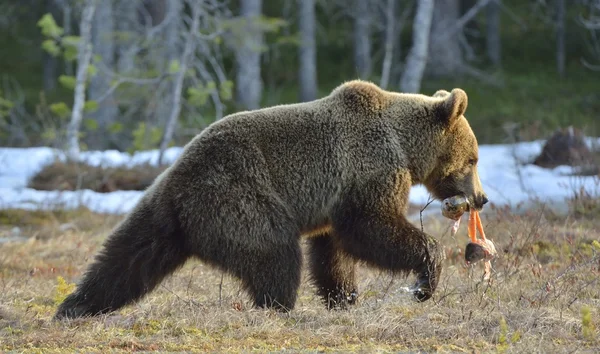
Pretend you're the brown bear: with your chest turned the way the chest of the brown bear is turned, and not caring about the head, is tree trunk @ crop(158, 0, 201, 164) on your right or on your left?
on your left

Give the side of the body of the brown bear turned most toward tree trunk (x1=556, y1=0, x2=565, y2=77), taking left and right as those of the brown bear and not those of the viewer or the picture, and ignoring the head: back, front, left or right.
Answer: left

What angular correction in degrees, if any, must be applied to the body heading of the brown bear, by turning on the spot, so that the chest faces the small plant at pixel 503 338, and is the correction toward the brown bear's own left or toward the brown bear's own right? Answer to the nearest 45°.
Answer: approximately 45° to the brown bear's own right

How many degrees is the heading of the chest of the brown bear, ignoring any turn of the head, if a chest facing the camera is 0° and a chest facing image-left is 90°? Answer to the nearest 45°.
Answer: approximately 270°

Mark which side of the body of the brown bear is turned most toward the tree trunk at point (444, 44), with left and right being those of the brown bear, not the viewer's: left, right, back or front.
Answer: left

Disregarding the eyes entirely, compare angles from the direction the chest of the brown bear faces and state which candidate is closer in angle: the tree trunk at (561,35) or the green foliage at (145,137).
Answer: the tree trunk

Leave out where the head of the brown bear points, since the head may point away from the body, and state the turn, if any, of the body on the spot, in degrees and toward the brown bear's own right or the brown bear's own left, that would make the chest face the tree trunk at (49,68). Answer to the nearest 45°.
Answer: approximately 90° to the brown bear's own left

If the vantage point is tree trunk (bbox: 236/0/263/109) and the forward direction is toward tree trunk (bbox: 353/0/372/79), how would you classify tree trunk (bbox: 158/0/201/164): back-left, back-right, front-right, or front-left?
back-right

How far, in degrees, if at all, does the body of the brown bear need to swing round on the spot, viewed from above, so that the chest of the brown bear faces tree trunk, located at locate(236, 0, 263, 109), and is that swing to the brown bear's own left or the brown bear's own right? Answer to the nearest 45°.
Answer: approximately 90° to the brown bear's own left

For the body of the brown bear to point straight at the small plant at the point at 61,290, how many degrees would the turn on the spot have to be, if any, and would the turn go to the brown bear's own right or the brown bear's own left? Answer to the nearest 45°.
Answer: approximately 180°

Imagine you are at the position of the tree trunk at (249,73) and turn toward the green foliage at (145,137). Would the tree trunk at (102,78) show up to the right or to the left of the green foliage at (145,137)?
right
